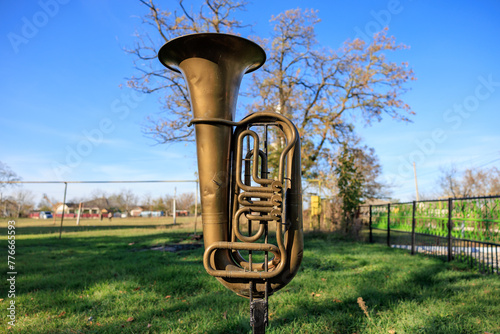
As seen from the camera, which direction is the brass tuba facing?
toward the camera
